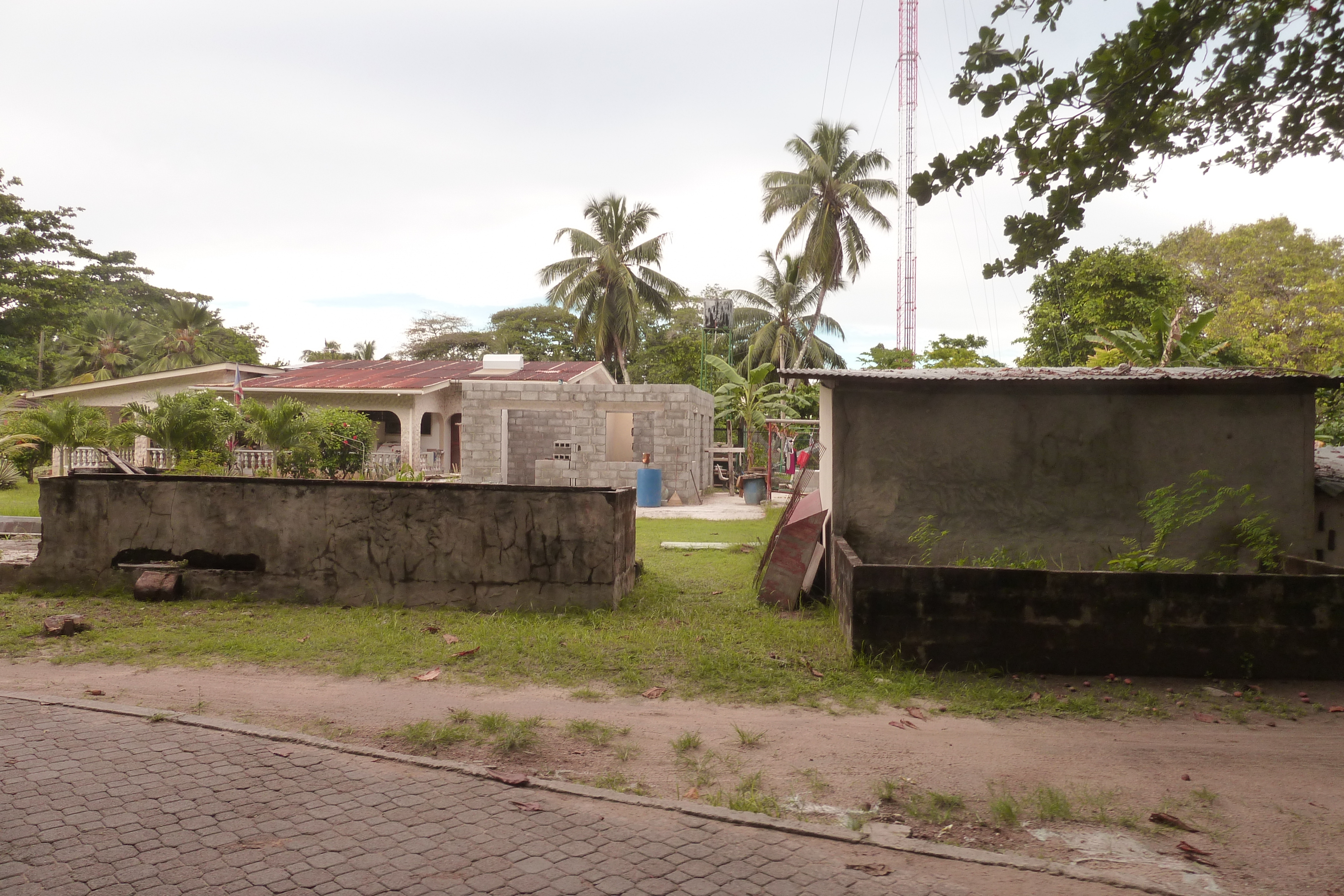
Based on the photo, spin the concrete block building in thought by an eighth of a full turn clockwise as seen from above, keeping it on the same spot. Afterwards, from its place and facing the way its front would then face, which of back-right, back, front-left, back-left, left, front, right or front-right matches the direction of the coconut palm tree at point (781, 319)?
back

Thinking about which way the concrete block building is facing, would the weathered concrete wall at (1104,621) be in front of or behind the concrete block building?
in front

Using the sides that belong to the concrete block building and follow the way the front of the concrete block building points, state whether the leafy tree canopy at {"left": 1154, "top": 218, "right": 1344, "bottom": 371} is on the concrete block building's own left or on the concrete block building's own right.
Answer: on the concrete block building's own left

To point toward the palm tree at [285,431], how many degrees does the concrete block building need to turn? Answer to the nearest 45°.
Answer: approximately 45° to its right

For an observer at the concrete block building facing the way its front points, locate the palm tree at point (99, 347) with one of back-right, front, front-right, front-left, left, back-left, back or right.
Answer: back-right

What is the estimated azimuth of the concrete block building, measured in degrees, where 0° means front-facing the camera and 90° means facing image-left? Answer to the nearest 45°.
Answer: approximately 0°

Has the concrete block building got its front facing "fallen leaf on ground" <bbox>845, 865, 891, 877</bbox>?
yes

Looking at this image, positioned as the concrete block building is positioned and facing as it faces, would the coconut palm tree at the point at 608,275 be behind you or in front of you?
behind

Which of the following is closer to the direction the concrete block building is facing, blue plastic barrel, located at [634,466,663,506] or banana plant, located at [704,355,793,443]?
the blue plastic barrel

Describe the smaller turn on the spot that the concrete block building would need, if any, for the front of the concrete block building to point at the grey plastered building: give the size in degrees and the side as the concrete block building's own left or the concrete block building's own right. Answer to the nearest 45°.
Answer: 0° — it already faces it

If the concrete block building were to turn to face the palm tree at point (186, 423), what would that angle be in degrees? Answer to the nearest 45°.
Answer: approximately 45° to its right

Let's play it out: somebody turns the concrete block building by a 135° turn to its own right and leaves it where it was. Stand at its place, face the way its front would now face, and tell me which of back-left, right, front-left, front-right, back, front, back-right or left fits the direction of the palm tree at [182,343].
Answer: front

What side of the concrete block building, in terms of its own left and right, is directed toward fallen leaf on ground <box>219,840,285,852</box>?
front

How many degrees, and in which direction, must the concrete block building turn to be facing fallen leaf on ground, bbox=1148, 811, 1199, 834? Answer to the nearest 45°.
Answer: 0° — it already faces it
